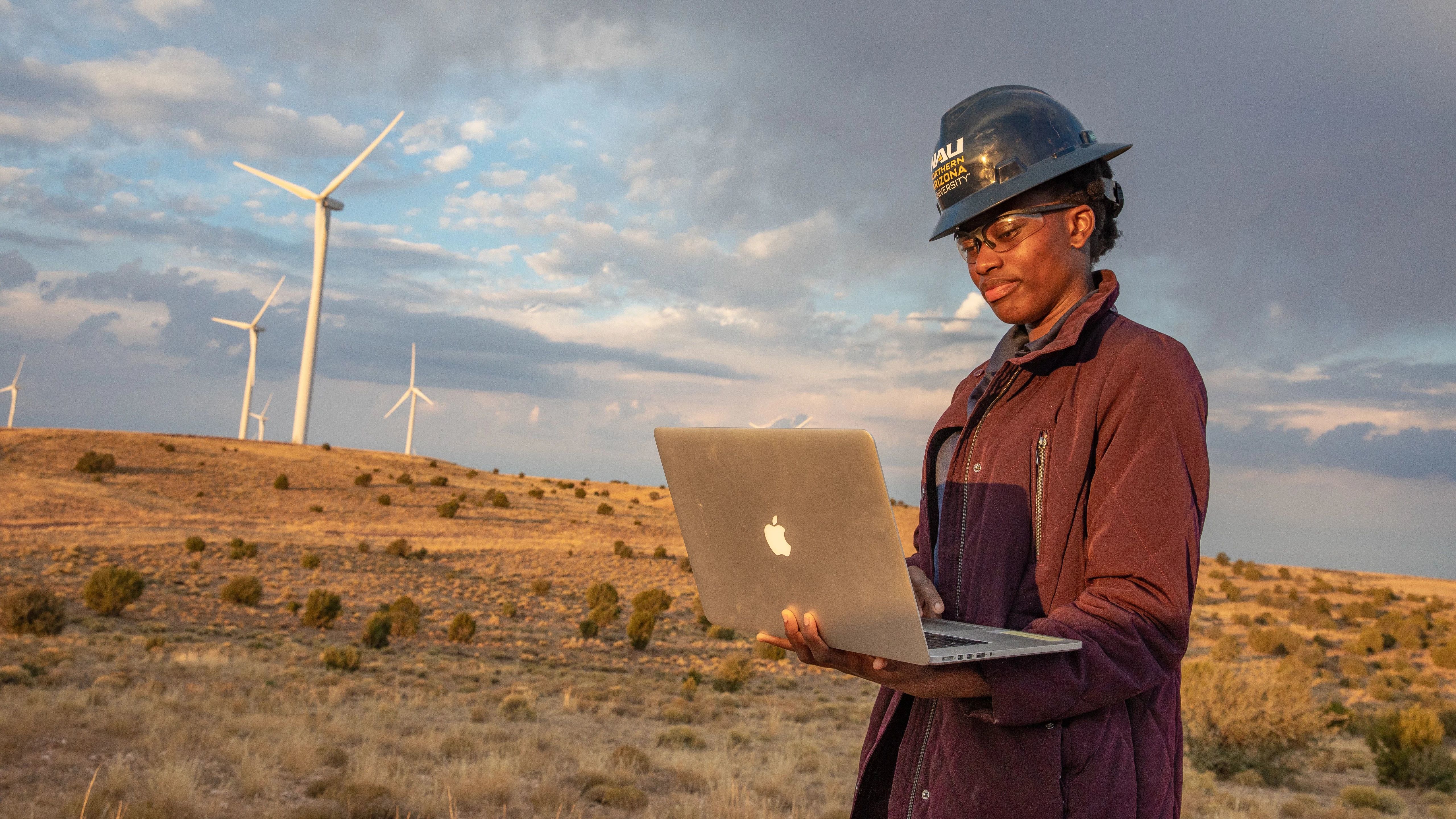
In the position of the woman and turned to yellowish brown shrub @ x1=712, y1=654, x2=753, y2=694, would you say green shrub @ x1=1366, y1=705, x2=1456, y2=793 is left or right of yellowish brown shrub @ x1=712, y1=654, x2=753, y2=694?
right

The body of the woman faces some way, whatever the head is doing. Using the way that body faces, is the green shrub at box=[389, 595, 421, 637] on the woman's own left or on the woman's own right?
on the woman's own right

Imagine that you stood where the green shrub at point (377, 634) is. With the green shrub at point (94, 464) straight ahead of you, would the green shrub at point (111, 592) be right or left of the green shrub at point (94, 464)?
left

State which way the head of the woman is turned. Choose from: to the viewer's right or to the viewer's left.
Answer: to the viewer's left

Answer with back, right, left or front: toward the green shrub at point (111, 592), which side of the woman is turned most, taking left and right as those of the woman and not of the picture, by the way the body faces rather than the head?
right

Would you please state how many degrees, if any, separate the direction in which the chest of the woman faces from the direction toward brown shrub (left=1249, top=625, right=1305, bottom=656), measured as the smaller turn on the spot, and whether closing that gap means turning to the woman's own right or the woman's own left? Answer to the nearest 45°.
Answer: approximately 135° to the woman's own right

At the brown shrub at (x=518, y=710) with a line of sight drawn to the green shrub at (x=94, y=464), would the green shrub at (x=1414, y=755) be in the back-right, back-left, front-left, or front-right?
back-right

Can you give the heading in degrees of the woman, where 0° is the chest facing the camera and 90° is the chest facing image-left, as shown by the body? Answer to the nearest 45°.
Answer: approximately 45°

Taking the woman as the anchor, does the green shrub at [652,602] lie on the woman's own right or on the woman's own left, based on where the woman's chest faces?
on the woman's own right

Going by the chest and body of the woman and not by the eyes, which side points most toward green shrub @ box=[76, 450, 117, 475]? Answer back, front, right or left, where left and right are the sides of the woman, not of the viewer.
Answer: right

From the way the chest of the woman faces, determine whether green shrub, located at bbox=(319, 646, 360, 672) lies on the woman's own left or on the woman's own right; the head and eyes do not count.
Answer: on the woman's own right

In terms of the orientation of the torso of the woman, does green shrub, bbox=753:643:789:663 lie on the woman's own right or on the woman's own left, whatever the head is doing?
on the woman's own right

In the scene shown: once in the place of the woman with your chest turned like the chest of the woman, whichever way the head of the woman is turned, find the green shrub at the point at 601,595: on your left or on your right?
on your right

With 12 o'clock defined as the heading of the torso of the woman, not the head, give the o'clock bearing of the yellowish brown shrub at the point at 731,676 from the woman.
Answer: The yellowish brown shrub is roughly at 4 o'clock from the woman.
